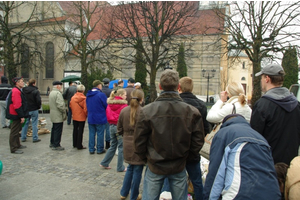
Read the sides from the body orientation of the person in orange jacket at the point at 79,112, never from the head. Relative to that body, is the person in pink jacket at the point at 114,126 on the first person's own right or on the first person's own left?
on the first person's own right

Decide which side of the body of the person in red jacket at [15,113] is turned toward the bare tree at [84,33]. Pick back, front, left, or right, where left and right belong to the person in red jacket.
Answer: left

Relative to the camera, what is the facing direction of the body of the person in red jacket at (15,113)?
to the viewer's right

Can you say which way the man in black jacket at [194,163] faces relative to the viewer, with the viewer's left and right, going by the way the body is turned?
facing away from the viewer and to the left of the viewer

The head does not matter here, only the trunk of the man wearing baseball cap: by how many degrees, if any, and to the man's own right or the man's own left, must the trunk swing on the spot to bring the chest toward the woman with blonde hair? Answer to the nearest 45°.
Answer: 0° — they already face them

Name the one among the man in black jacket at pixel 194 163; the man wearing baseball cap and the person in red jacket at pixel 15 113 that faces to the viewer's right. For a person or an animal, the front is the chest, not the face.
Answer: the person in red jacket

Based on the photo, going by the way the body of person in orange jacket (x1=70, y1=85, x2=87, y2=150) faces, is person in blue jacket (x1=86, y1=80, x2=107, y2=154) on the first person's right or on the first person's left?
on the first person's right
